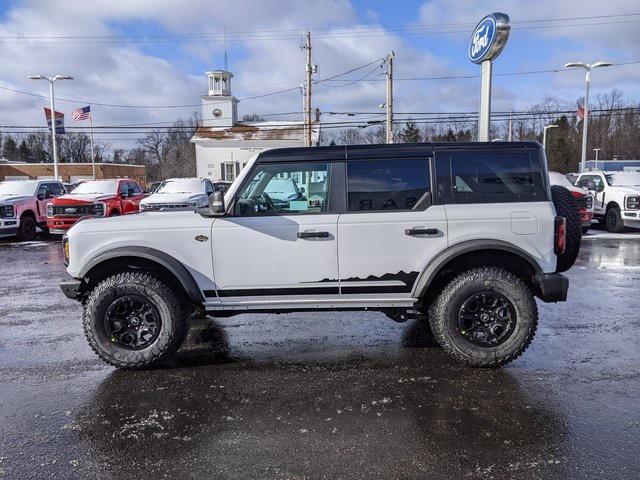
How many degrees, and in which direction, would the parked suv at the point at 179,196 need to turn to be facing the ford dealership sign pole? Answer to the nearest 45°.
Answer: approximately 90° to its left

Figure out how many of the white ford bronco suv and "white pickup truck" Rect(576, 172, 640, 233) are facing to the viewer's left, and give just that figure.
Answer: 1

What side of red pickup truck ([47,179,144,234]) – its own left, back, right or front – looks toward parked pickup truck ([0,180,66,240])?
right

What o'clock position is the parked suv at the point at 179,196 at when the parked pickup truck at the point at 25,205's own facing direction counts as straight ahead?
the parked suv at the point at 179,196 is roughly at 8 o'clock from the parked pickup truck at the point at 25,205.

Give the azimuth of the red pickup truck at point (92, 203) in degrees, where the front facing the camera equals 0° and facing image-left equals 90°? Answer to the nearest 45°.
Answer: approximately 45°

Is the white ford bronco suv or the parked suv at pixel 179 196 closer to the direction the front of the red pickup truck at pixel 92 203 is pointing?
the white ford bronco suv

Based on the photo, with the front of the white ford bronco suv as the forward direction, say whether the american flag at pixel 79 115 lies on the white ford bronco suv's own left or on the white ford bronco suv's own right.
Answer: on the white ford bronco suv's own right

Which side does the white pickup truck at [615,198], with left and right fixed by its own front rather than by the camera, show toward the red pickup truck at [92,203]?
right

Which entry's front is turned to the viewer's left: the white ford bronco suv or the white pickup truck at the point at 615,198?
the white ford bronco suv

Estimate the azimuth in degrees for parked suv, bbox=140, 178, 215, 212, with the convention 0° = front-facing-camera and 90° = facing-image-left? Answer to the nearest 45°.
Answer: approximately 45°

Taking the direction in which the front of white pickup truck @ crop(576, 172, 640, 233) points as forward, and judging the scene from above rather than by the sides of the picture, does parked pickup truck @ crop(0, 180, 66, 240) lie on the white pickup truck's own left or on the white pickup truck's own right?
on the white pickup truck's own right

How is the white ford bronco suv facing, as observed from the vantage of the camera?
facing to the left of the viewer
